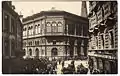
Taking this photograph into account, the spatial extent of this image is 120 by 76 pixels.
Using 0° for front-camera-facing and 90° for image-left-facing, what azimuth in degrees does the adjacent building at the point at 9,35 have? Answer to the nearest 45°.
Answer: approximately 270°

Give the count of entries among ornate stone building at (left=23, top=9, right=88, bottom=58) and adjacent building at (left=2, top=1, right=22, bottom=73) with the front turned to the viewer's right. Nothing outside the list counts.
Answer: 1

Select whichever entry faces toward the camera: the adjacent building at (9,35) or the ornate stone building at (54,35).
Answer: the ornate stone building

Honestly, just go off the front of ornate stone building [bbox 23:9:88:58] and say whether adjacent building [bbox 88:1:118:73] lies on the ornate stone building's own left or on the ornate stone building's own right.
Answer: on the ornate stone building's own left

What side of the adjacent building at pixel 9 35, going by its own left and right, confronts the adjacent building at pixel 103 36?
front

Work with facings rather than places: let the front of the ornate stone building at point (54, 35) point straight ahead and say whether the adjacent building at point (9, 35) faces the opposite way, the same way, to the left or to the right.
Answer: to the left

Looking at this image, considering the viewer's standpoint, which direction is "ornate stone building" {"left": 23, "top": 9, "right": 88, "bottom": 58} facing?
facing the viewer

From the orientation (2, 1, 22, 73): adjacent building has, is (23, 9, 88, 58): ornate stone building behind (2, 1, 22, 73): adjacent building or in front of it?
in front
